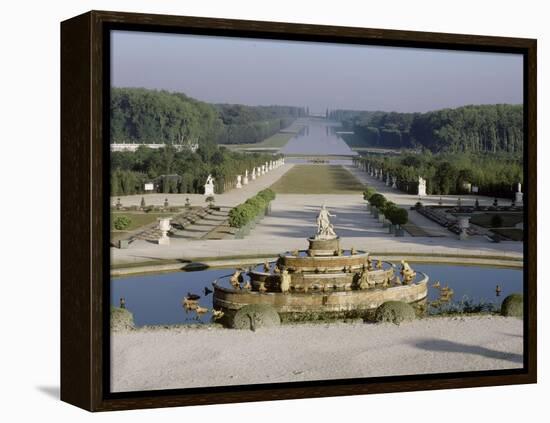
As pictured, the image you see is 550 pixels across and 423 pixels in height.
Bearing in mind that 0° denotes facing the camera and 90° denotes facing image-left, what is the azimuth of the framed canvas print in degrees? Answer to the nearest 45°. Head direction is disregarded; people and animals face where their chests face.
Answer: approximately 315°
